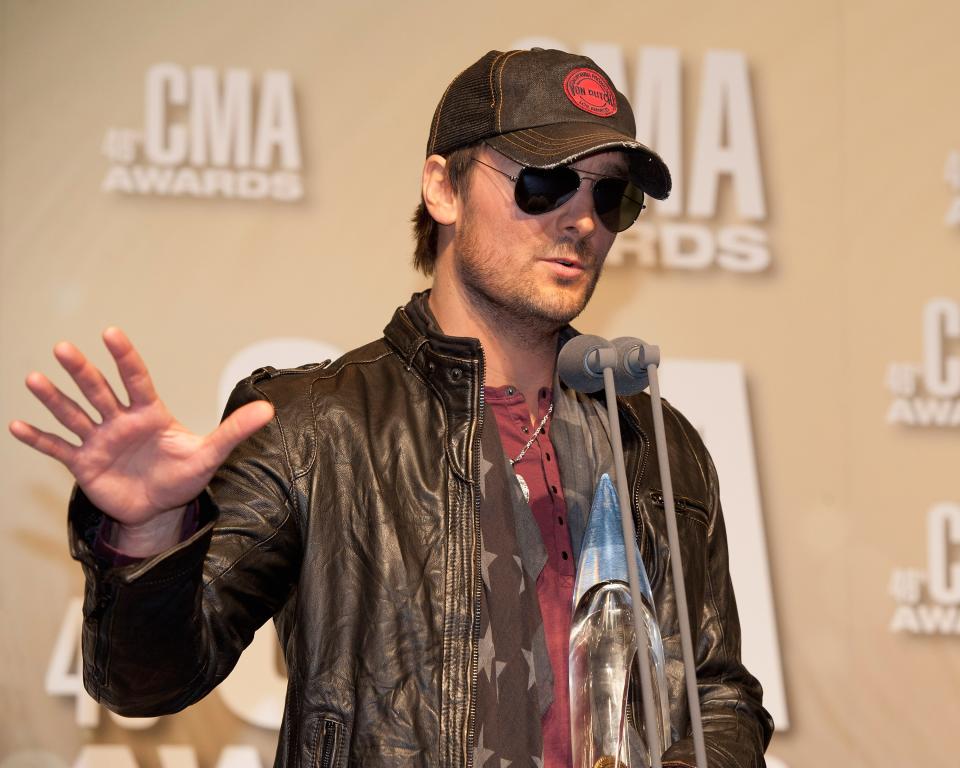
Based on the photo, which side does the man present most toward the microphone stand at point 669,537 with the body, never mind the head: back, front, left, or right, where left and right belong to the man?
front

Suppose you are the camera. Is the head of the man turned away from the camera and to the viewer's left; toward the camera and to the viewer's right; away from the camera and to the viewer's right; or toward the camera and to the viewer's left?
toward the camera and to the viewer's right

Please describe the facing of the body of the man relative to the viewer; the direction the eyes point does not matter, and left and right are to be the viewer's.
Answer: facing the viewer and to the right of the viewer
